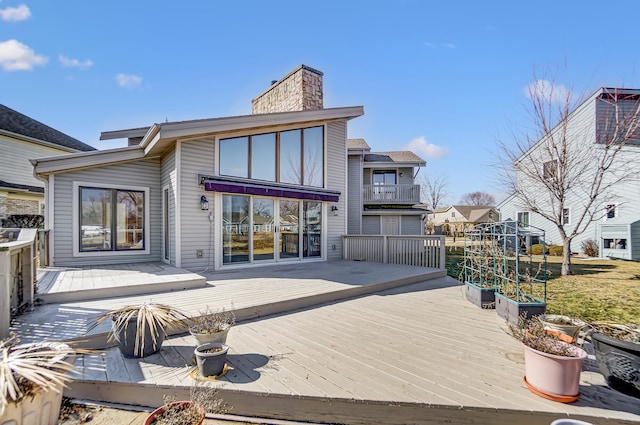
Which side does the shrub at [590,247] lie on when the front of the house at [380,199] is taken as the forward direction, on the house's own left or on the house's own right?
on the house's own left

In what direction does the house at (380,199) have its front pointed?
toward the camera

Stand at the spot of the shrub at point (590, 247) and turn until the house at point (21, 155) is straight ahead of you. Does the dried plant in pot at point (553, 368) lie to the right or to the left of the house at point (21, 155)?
left

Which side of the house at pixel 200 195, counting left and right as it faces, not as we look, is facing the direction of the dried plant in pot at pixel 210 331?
front

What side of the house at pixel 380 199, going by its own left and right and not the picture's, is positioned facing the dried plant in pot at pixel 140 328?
front

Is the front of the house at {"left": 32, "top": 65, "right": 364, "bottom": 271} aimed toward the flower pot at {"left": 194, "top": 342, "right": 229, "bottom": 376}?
yes

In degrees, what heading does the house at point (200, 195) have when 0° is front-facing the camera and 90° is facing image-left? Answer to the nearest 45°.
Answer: approximately 0°

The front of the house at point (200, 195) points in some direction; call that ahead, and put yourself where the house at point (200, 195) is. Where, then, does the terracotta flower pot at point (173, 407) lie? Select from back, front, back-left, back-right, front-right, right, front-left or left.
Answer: front

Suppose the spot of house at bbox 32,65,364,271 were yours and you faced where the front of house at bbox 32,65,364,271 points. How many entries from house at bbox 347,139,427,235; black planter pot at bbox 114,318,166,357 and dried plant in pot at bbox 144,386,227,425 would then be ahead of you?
2

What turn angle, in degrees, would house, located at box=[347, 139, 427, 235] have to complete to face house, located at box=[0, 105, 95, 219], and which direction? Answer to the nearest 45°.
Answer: approximately 45° to its right

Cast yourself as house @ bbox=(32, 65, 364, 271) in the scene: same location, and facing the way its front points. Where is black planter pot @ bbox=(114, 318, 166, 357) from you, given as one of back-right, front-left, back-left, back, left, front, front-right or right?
front

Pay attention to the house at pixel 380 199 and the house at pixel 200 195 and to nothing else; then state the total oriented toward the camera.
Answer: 2
